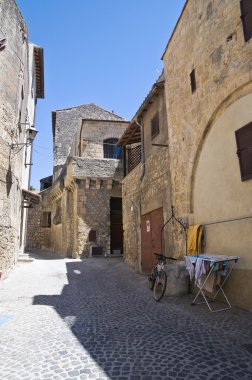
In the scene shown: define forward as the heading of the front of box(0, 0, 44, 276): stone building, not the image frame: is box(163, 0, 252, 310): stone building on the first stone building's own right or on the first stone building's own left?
on the first stone building's own right

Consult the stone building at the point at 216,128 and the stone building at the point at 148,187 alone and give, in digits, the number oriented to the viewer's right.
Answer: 0

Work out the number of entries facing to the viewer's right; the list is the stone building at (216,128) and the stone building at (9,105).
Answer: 1

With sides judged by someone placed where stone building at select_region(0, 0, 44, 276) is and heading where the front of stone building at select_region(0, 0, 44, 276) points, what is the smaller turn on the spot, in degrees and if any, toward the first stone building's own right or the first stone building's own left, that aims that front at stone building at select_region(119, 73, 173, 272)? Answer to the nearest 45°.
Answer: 0° — it already faces it

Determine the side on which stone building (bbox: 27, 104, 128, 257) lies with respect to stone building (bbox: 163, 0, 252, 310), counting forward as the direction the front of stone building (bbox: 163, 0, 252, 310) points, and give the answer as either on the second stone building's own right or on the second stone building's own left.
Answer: on the second stone building's own right

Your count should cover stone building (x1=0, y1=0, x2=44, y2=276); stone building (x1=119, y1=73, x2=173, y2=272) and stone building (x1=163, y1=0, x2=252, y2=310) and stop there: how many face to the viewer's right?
1

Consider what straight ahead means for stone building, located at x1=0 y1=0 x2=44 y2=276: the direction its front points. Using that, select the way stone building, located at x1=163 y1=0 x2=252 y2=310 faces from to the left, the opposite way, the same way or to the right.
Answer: the opposite way

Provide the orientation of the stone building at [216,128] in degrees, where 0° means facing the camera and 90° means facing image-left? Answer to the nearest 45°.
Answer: approximately 45°

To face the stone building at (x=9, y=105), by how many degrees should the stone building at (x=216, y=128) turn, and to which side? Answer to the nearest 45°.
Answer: approximately 45° to its right

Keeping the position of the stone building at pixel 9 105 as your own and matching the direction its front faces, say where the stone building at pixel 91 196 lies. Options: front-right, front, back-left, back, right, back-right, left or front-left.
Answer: front-left

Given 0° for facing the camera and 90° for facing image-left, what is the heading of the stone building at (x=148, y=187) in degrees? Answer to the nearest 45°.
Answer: approximately 45°

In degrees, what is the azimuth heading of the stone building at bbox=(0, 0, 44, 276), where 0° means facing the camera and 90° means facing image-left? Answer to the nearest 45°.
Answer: approximately 270°
